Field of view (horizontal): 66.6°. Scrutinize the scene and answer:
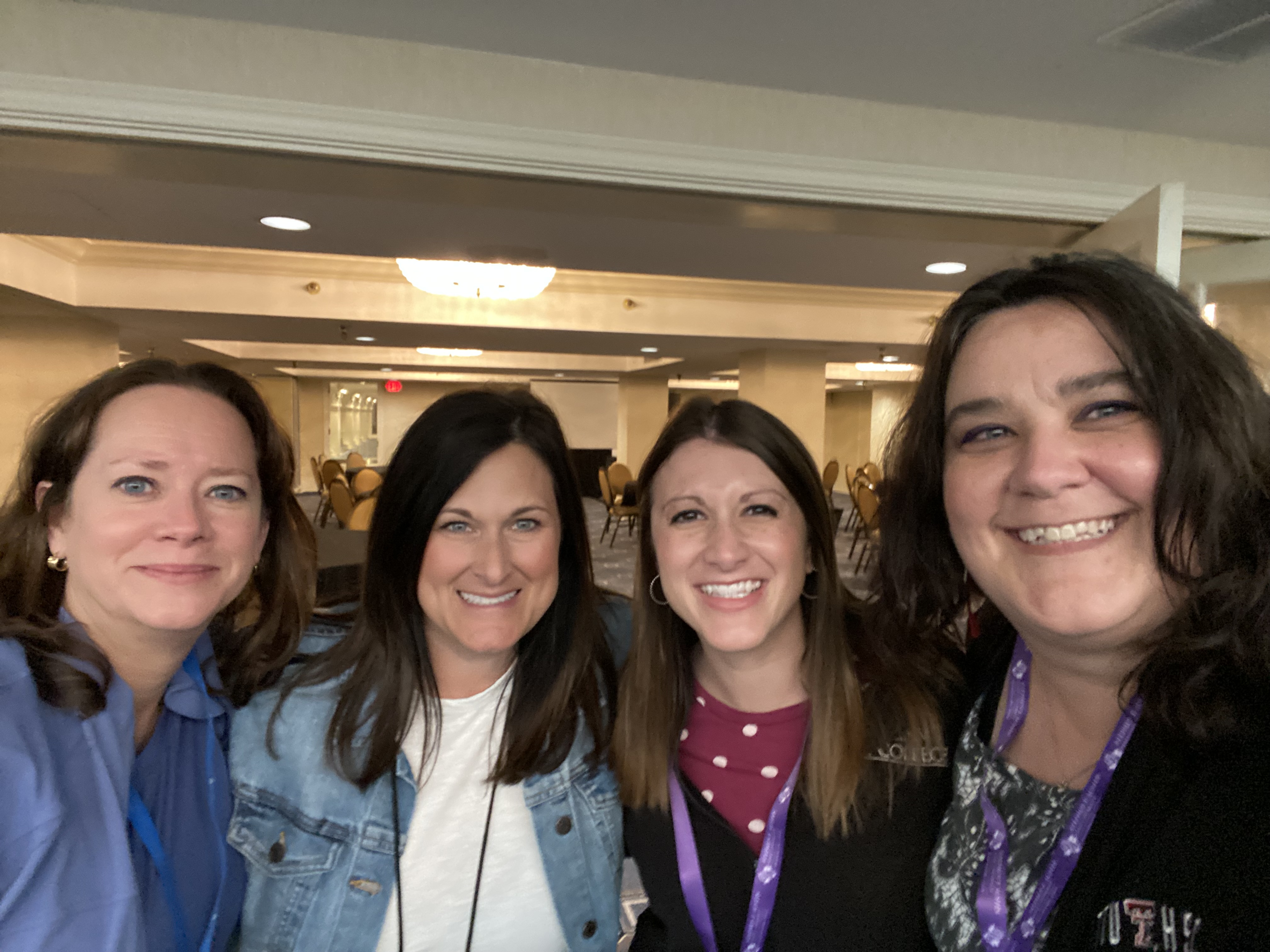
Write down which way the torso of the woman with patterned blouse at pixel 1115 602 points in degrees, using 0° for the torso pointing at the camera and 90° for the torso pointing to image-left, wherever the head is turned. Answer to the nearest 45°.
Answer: approximately 45°

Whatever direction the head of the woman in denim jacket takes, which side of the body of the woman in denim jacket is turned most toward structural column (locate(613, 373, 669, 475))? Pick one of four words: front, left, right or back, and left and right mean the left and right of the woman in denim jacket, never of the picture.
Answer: back

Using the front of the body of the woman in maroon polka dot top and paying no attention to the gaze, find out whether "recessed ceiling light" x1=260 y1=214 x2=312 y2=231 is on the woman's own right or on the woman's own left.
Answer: on the woman's own right

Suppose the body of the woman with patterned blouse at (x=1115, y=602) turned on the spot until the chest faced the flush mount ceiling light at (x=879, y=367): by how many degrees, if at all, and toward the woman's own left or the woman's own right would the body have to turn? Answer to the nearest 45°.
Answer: approximately 135° to the woman's own right

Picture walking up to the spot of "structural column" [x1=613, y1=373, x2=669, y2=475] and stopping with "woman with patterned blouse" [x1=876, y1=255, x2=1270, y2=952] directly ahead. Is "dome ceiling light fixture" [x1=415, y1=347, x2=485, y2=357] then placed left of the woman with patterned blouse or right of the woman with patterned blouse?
right

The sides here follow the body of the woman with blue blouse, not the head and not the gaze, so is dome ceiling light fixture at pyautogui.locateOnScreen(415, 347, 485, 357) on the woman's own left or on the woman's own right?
on the woman's own left

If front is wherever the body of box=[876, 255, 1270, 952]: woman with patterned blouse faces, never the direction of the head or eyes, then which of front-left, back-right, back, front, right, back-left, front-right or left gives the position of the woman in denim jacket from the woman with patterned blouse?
front-right

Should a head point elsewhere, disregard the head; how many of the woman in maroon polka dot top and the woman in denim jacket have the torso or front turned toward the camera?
2
